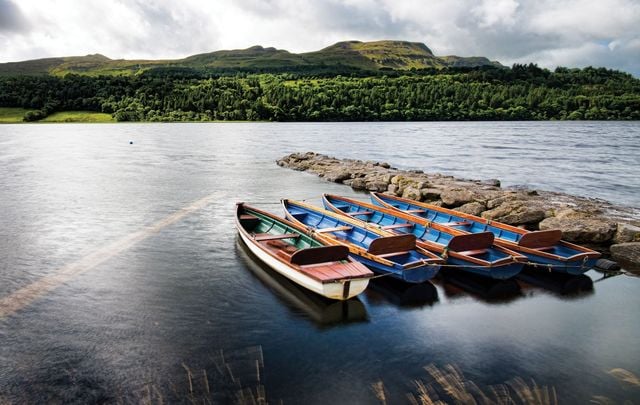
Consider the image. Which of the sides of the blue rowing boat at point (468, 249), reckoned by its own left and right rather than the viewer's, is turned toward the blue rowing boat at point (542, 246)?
right

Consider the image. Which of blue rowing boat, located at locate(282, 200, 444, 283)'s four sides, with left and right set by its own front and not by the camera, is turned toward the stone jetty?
right

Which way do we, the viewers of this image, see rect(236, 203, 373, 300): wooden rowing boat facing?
facing away from the viewer and to the left of the viewer

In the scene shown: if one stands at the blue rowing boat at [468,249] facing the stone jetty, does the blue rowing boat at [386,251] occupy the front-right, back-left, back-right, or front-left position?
back-left

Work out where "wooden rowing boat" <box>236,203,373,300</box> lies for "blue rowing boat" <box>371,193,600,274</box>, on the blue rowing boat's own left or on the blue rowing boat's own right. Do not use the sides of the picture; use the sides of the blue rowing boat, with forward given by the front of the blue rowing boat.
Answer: on the blue rowing boat's own left

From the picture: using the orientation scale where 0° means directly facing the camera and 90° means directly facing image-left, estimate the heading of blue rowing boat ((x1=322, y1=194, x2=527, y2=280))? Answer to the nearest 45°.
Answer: approximately 135°

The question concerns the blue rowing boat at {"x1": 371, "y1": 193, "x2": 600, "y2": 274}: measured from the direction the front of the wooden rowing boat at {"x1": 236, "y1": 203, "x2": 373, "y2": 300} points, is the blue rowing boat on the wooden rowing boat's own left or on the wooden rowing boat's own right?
on the wooden rowing boat's own right

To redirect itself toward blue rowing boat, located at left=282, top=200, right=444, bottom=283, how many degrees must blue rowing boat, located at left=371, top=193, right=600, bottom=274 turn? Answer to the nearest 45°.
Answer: approximately 90° to its left

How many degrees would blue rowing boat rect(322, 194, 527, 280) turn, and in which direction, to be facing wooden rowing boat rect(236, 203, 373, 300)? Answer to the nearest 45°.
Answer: approximately 90° to its left

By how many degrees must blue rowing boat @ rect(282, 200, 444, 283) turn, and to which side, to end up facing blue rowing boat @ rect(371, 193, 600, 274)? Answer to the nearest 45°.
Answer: approximately 135° to its right
